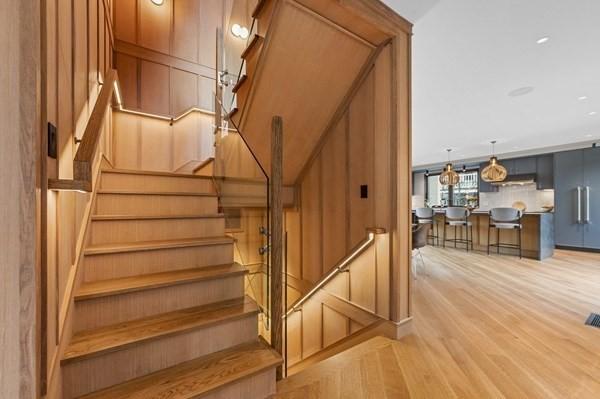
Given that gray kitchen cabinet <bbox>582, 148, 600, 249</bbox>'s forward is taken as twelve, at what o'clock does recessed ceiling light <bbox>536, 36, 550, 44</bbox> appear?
The recessed ceiling light is roughly at 12 o'clock from the gray kitchen cabinet.

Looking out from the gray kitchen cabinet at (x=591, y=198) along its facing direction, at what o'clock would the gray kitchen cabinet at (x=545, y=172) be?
the gray kitchen cabinet at (x=545, y=172) is roughly at 4 o'clock from the gray kitchen cabinet at (x=591, y=198).

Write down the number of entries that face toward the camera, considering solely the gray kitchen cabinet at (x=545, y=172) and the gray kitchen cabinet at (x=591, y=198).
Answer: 2

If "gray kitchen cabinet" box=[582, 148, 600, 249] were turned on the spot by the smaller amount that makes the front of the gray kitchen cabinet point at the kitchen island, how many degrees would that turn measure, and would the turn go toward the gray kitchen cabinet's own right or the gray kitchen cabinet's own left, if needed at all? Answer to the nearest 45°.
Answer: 0° — it already faces it

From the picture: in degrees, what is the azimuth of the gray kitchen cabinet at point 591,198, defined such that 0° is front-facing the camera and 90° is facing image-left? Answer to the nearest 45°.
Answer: approximately 0°

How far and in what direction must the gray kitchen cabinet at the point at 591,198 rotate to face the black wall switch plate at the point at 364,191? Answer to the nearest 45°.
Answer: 0° — it already faces it

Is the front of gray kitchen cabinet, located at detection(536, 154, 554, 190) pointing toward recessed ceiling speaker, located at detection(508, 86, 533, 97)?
yes

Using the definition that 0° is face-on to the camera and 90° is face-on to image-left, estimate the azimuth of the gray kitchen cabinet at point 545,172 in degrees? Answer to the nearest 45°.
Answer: approximately 0°

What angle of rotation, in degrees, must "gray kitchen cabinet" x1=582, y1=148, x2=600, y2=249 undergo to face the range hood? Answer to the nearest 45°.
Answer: approximately 90° to its right
